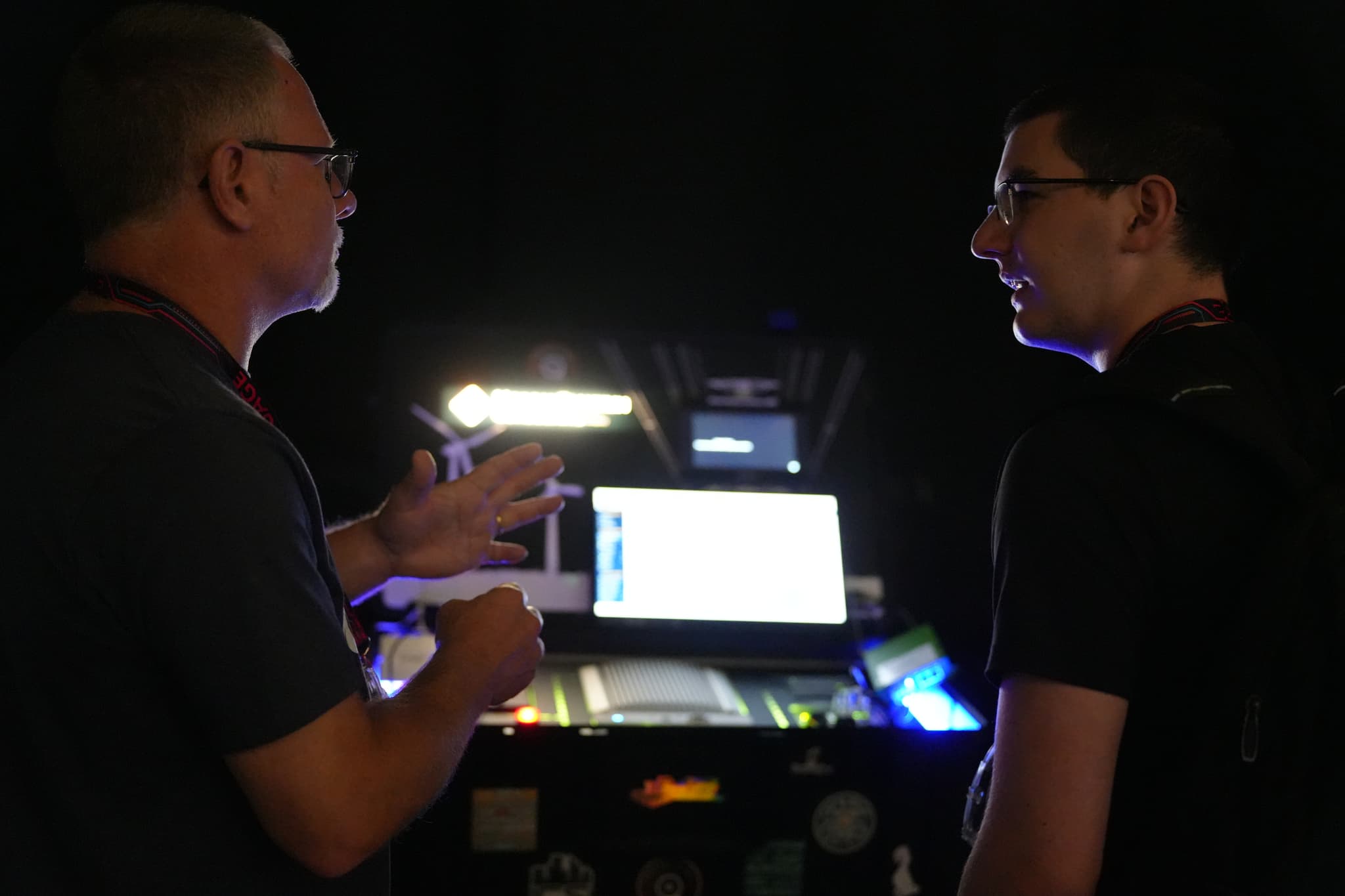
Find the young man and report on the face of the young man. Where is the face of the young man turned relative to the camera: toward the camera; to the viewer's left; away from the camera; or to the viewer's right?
to the viewer's left

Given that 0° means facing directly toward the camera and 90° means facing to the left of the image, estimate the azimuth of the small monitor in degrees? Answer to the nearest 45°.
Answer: approximately 0°

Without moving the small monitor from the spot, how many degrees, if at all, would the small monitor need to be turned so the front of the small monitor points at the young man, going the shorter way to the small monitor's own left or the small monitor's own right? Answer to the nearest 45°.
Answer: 0° — it already faces them

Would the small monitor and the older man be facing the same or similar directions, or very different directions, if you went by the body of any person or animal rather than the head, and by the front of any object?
very different directions

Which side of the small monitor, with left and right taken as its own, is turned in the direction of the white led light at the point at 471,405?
right

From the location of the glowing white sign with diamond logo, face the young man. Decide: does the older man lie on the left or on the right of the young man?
right

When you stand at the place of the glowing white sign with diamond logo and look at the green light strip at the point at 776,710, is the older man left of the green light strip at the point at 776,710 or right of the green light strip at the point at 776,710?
right

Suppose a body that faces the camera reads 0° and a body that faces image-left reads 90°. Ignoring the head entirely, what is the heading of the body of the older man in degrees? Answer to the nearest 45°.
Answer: approximately 225°

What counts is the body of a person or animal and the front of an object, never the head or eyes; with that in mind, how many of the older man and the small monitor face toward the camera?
1

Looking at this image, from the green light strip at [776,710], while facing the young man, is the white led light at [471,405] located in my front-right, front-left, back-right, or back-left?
back-right

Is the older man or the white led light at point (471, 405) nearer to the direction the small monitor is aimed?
the older man
